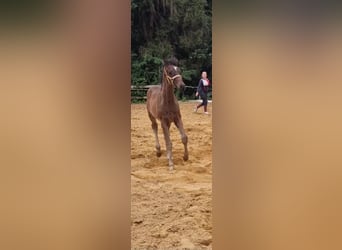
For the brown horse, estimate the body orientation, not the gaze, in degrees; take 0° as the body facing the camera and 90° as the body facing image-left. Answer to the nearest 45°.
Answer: approximately 315°
